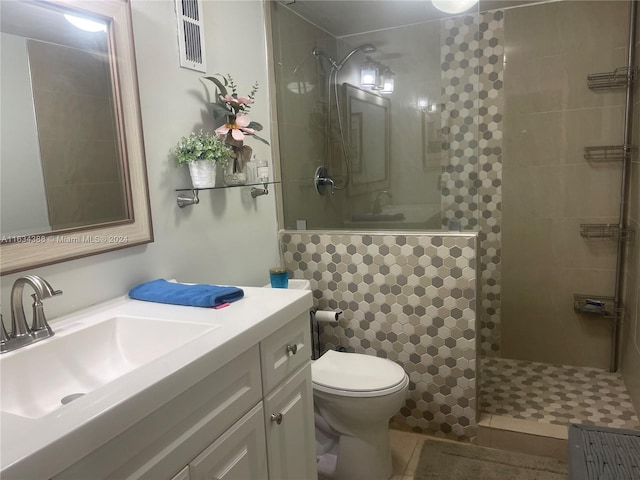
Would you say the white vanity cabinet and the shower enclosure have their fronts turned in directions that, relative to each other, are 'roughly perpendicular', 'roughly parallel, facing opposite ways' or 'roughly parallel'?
roughly perpendicular

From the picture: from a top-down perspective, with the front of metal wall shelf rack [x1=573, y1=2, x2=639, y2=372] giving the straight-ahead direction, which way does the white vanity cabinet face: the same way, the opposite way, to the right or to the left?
the opposite way

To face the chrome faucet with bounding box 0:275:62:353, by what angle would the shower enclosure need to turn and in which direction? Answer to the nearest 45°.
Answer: approximately 45° to its right

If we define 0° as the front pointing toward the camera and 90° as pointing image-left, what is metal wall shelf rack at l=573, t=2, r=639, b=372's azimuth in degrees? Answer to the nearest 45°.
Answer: approximately 90°

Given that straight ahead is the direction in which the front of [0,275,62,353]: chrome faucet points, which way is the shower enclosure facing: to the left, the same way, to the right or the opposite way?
to the right

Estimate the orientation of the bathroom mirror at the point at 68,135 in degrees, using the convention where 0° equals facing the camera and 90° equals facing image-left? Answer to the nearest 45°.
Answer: approximately 315°

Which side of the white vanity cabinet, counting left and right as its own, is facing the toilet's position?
left
